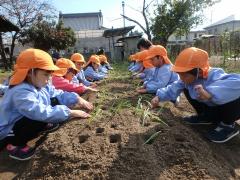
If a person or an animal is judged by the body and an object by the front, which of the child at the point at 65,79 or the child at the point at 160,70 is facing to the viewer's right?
the child at the point at 65,79

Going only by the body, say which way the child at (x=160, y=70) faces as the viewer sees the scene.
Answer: to the viewer's left

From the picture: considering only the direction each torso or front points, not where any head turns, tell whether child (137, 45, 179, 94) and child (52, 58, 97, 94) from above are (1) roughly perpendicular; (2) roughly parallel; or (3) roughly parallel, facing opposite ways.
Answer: roughly parallel, facing opposite ways

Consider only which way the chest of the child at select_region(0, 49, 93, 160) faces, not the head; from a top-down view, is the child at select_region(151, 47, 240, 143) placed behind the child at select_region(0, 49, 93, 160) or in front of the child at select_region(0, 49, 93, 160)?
in front

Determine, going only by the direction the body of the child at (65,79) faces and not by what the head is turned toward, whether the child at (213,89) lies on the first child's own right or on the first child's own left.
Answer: on the first child's own right

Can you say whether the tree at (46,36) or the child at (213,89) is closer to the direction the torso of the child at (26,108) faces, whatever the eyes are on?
the child

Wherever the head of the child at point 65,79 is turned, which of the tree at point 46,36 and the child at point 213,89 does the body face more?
the child

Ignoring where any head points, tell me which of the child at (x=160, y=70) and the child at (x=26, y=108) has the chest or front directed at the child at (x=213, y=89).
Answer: the child at (x=26, y=108)

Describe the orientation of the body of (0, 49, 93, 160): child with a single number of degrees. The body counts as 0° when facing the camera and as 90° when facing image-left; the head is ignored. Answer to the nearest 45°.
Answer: approximately 270°

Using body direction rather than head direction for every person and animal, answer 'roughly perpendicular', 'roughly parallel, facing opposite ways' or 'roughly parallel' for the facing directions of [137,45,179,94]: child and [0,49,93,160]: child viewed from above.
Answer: roughly parallel, facing opposite ways

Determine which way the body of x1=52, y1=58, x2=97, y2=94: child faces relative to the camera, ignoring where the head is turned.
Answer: to the viewer's right

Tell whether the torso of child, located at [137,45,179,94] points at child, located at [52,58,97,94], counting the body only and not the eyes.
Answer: yes

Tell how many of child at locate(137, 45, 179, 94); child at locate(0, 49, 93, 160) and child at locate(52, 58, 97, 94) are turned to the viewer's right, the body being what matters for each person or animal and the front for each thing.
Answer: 2

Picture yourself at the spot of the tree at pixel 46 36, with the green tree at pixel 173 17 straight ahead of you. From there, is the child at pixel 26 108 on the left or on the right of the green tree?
right

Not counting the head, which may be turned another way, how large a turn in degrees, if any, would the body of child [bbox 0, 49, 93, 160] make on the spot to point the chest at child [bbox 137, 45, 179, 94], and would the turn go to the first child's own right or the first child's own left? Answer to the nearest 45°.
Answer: approximately 45° to the first child's own left

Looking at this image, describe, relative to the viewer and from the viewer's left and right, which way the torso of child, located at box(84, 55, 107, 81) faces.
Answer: facing the viewer and to the right of the viewer

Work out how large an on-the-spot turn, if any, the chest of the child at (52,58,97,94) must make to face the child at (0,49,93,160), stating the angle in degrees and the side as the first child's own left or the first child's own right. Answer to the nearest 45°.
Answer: approximately 90° to the first child's own right

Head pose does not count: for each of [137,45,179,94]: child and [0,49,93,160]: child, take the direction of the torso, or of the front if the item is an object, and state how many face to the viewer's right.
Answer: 1

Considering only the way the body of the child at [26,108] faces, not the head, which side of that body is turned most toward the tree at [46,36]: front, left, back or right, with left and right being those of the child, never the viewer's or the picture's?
left

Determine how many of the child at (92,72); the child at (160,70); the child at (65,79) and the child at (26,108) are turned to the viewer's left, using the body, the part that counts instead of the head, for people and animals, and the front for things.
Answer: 1
